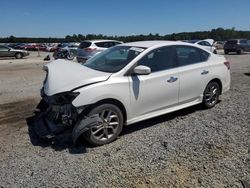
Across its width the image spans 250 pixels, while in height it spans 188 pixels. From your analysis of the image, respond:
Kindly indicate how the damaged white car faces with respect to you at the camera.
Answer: facing the viewer and to the left of the viewer

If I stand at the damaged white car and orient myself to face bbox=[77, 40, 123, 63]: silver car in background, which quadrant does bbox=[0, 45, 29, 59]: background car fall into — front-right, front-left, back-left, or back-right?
front-left

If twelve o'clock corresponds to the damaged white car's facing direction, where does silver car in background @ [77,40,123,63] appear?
The silver car in background is roughly at 4 o'clock from the damaged white car.
